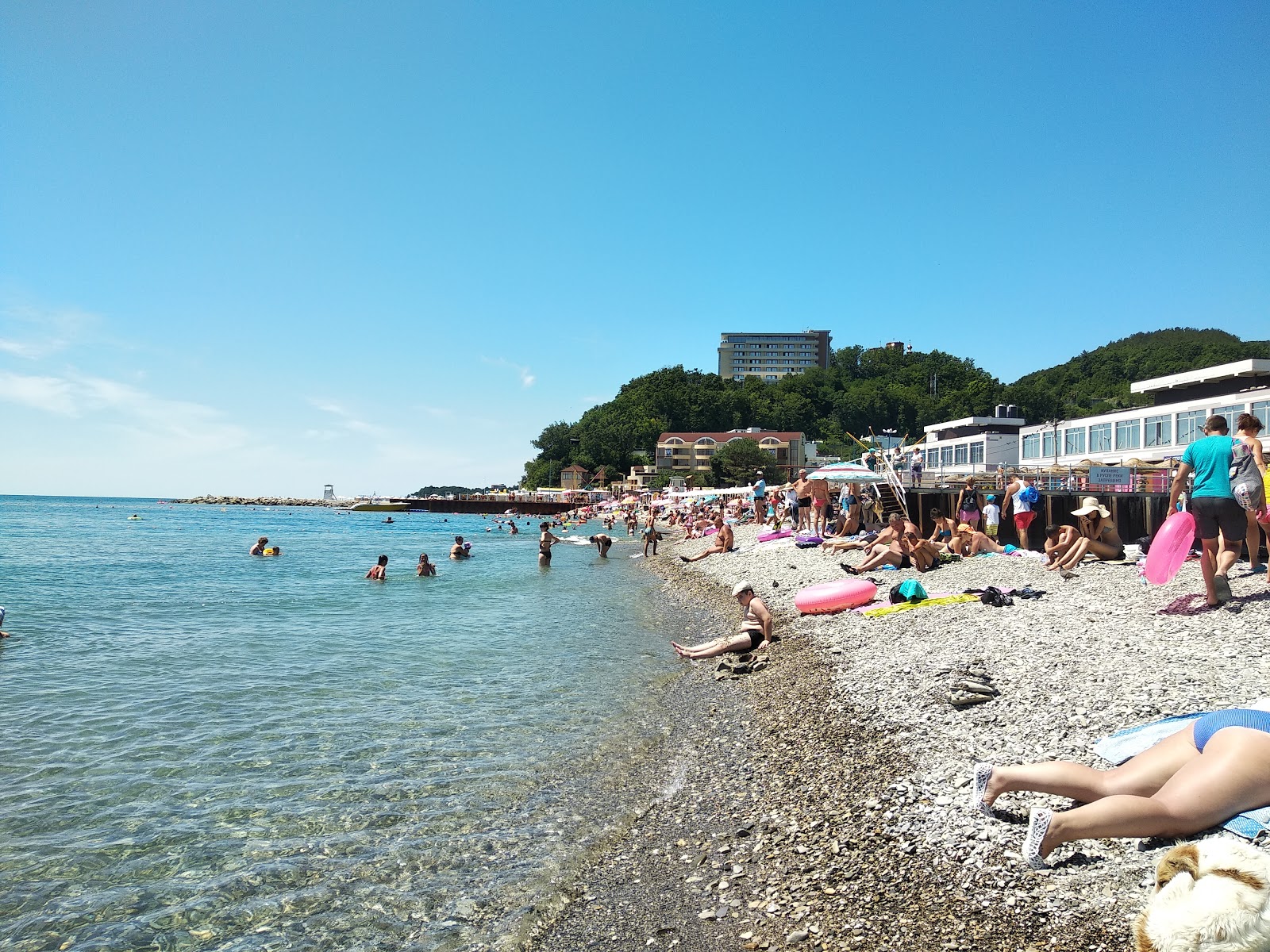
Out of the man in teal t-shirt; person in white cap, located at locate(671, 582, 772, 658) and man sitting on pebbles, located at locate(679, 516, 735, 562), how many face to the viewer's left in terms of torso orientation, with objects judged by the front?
2

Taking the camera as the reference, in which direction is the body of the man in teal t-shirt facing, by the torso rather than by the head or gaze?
away from the camera

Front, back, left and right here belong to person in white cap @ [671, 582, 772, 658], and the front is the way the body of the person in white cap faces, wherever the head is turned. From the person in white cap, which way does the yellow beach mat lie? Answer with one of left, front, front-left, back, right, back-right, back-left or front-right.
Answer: back

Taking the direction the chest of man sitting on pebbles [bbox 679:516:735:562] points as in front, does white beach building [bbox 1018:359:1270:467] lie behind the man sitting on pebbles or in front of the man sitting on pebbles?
behind

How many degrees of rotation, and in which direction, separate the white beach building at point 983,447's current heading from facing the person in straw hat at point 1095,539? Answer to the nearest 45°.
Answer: approximately 45° to its left

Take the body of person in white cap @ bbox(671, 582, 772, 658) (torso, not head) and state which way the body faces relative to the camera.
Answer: to the viewer's left

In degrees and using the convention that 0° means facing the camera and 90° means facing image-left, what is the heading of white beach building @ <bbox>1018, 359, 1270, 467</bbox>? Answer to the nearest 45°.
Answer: approximately 45°

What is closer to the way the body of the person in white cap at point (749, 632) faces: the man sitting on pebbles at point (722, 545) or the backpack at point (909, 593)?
the man sitting on pebbles

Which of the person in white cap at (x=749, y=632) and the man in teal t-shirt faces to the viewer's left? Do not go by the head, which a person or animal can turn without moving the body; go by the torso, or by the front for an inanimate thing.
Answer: the person in white cap

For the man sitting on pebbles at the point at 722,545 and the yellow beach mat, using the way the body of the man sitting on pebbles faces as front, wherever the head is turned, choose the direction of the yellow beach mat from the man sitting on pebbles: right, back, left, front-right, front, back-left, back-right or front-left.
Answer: left

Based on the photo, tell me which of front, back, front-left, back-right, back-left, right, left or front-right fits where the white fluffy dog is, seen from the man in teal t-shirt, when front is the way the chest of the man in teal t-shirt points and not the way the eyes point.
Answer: back

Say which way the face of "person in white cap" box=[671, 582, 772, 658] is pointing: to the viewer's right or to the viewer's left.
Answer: to the viewer's left

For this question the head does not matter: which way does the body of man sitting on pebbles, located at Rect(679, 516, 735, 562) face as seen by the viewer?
to the viewer's left
